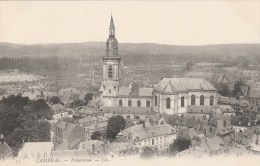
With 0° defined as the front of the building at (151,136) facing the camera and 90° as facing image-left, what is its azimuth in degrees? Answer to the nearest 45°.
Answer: approximately 315°

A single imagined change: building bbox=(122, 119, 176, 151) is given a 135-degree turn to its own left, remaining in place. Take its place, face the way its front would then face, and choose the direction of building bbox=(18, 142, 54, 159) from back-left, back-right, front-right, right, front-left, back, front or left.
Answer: back-left
